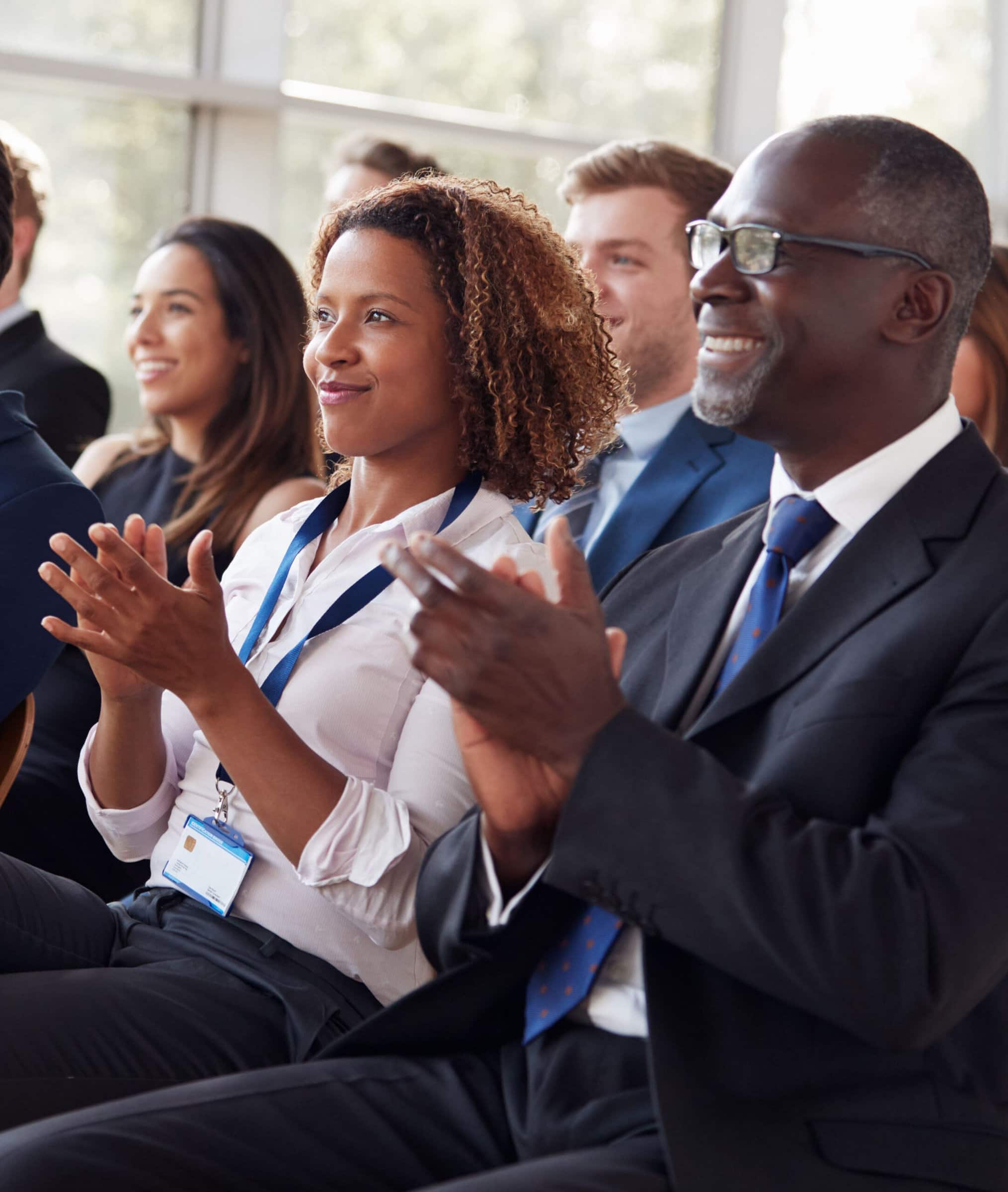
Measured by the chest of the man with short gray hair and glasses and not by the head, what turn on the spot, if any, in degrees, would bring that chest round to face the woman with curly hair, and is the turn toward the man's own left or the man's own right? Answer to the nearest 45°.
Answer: approximately 90° to the man's own right

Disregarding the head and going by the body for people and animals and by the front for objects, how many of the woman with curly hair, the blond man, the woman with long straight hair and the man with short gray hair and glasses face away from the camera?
0

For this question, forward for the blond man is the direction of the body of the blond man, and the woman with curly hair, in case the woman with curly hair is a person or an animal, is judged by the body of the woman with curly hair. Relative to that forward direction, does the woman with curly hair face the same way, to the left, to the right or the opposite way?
the same way

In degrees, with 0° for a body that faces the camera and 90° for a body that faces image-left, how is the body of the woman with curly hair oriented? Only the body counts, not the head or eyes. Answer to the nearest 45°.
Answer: approximately 45°

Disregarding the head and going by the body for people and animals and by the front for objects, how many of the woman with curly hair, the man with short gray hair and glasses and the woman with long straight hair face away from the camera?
0

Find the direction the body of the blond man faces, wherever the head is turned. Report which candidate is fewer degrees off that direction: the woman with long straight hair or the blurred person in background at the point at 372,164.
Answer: the woman with long straight hair

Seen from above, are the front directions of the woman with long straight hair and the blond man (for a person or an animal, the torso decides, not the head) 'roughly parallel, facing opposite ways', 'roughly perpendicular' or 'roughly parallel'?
roughly parallel

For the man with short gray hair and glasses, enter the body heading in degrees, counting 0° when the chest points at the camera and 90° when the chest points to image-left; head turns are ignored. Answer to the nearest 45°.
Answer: approximately 45°

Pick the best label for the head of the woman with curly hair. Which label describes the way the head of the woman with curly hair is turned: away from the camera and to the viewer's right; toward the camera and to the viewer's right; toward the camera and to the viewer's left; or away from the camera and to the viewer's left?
toward the camera and to the viewer's left

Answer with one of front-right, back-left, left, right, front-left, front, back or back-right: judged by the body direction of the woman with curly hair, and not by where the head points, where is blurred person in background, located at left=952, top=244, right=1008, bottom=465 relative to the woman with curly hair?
back

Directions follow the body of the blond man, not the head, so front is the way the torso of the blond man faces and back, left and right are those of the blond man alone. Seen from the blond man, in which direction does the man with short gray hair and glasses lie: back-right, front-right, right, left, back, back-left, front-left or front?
front-left

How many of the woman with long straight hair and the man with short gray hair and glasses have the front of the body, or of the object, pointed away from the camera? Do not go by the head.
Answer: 0

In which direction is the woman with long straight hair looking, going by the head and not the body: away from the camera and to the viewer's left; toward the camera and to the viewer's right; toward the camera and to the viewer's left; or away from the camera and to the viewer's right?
toward the camera and to the viewer's left
